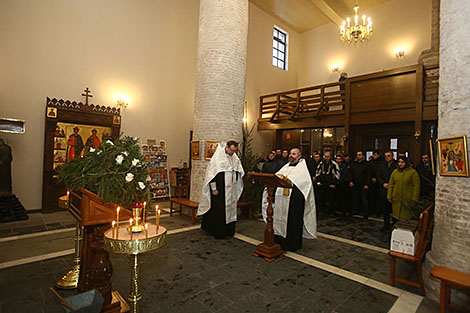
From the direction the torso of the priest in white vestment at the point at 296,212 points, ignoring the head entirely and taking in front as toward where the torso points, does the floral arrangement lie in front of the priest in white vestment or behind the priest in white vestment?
in front

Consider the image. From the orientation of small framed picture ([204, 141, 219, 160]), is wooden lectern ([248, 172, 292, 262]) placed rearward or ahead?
ahead

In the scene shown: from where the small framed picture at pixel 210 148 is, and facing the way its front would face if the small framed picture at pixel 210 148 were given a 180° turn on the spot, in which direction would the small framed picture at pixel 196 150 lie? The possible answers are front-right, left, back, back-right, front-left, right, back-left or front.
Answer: front-left

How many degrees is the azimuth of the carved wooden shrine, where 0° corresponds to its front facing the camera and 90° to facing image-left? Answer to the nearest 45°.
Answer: approximately 315°

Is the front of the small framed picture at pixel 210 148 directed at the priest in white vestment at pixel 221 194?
yes

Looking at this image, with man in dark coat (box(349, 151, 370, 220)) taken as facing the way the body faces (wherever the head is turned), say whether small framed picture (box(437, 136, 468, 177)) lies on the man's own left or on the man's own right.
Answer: on the man's own left

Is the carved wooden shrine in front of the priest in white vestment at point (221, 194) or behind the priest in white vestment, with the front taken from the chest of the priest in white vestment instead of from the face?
behind
